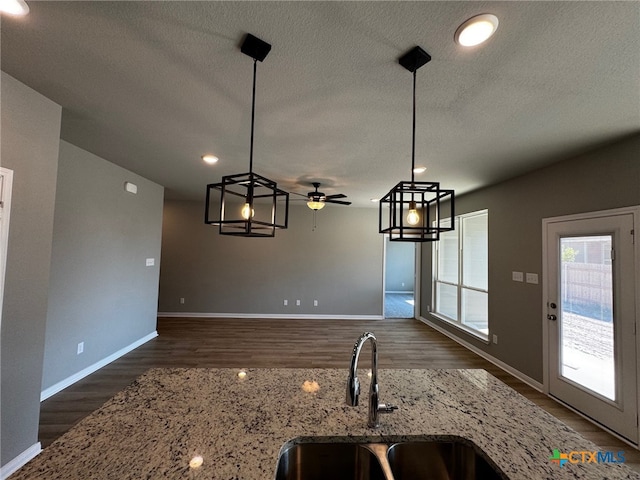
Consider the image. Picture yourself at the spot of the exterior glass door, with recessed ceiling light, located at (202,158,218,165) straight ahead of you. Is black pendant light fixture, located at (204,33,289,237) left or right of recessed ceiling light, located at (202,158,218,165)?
left

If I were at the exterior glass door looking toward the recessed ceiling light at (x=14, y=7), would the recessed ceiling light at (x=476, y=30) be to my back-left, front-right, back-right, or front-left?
front-left

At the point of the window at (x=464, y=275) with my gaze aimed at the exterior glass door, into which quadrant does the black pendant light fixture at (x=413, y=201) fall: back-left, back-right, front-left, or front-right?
front-right

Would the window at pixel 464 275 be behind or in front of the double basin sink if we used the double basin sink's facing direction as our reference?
behind

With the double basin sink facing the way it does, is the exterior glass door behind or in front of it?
behind

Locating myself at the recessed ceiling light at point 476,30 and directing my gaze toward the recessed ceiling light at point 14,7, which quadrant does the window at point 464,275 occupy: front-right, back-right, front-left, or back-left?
back-right

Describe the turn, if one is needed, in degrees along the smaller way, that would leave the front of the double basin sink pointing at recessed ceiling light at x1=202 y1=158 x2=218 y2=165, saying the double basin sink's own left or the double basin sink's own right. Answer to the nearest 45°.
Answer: approximately 135° to the double basin sink's own right

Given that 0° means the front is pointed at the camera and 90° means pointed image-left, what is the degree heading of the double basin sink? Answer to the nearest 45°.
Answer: approximately 0°
